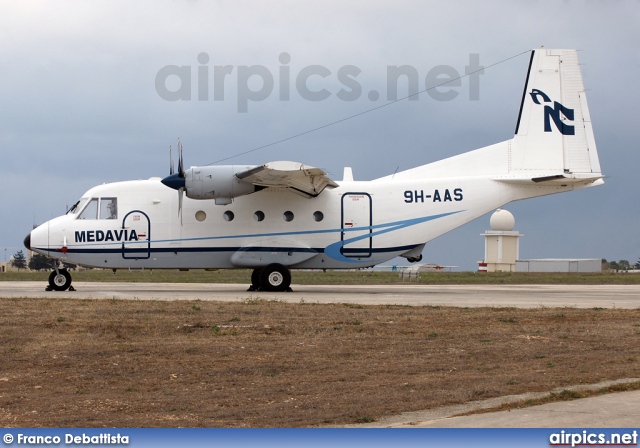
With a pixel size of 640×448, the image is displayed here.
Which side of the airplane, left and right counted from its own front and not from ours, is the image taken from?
left
